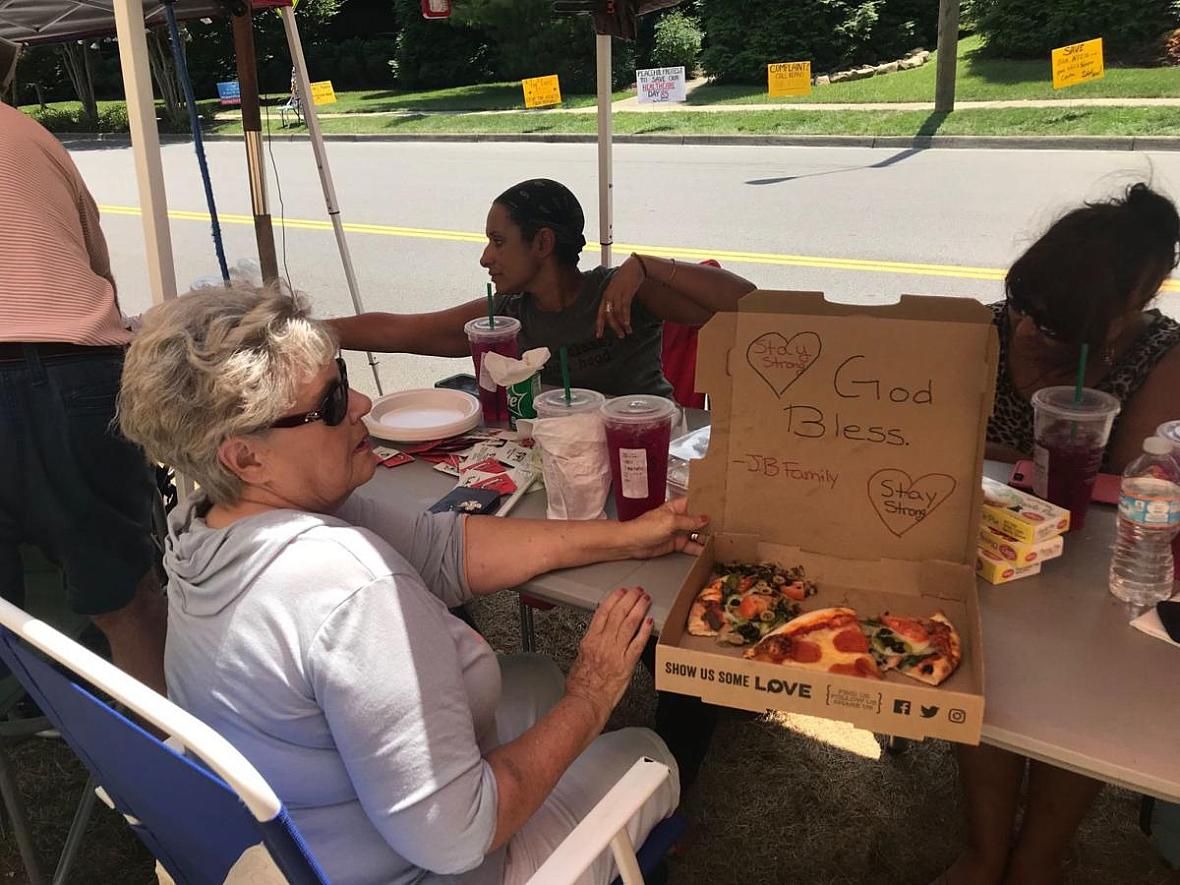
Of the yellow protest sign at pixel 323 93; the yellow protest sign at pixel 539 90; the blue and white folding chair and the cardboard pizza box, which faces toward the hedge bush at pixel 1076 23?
the blue and white folding chair

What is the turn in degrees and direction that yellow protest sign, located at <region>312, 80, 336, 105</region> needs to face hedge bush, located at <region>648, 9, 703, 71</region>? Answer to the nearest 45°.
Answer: approximately 135° to its left

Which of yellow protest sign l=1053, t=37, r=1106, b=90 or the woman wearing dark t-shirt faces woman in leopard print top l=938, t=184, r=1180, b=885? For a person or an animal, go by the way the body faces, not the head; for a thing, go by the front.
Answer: the yellow protest sign

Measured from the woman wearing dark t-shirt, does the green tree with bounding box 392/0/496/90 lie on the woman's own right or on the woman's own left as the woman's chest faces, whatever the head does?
on the woman's own right

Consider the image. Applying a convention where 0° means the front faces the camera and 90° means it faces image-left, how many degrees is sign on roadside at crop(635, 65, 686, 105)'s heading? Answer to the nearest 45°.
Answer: approximately 0°

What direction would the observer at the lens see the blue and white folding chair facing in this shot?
facing away from the viewer and to the right of the viewer

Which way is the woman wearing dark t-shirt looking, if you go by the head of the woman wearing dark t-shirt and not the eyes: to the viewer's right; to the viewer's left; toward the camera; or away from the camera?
to the viewer's left

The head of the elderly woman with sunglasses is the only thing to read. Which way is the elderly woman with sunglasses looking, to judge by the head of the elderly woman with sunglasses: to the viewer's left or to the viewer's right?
to the viewer's right

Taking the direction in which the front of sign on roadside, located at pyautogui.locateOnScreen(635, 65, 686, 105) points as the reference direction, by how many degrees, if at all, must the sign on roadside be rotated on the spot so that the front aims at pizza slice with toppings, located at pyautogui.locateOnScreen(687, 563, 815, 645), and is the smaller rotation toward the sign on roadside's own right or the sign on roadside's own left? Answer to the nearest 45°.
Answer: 0° — it already faces it

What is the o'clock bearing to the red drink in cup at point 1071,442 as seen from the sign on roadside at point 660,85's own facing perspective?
The red drink in cup is roughly at 12 o'clock from the sign on roadside.

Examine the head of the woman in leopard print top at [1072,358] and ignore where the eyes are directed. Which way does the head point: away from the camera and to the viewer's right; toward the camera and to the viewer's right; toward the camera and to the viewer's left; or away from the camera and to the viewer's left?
toward the camera and to the viewer's left

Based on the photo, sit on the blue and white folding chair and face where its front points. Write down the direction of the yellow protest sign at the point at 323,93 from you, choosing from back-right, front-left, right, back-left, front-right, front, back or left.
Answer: front-left

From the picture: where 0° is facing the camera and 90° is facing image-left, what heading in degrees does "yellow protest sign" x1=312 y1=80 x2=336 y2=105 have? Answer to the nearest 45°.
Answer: approximately 0°
